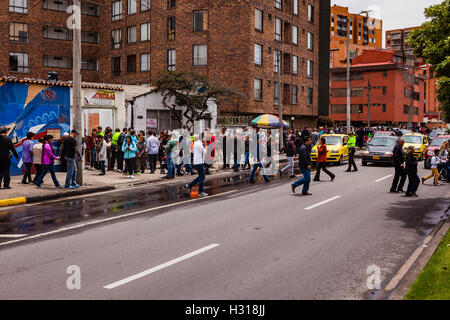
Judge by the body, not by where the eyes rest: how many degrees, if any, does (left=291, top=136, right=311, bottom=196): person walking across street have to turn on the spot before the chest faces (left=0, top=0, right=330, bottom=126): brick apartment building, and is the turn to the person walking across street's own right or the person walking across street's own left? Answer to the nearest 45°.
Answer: approximately 90° to the person walking across street's own left

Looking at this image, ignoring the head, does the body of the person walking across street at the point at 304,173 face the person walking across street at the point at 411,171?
yes

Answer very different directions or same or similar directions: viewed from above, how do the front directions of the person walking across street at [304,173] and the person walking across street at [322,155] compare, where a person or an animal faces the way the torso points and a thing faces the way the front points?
very different directions

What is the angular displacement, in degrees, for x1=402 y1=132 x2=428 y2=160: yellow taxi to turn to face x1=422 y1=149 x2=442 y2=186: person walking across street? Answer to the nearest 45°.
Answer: approximately 45° to its left

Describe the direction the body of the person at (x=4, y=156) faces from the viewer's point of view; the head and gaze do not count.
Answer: away from the camera

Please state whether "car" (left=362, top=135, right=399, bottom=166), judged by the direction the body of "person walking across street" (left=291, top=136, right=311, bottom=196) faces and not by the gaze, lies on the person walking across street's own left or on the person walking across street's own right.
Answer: on the person walking across street's own left
